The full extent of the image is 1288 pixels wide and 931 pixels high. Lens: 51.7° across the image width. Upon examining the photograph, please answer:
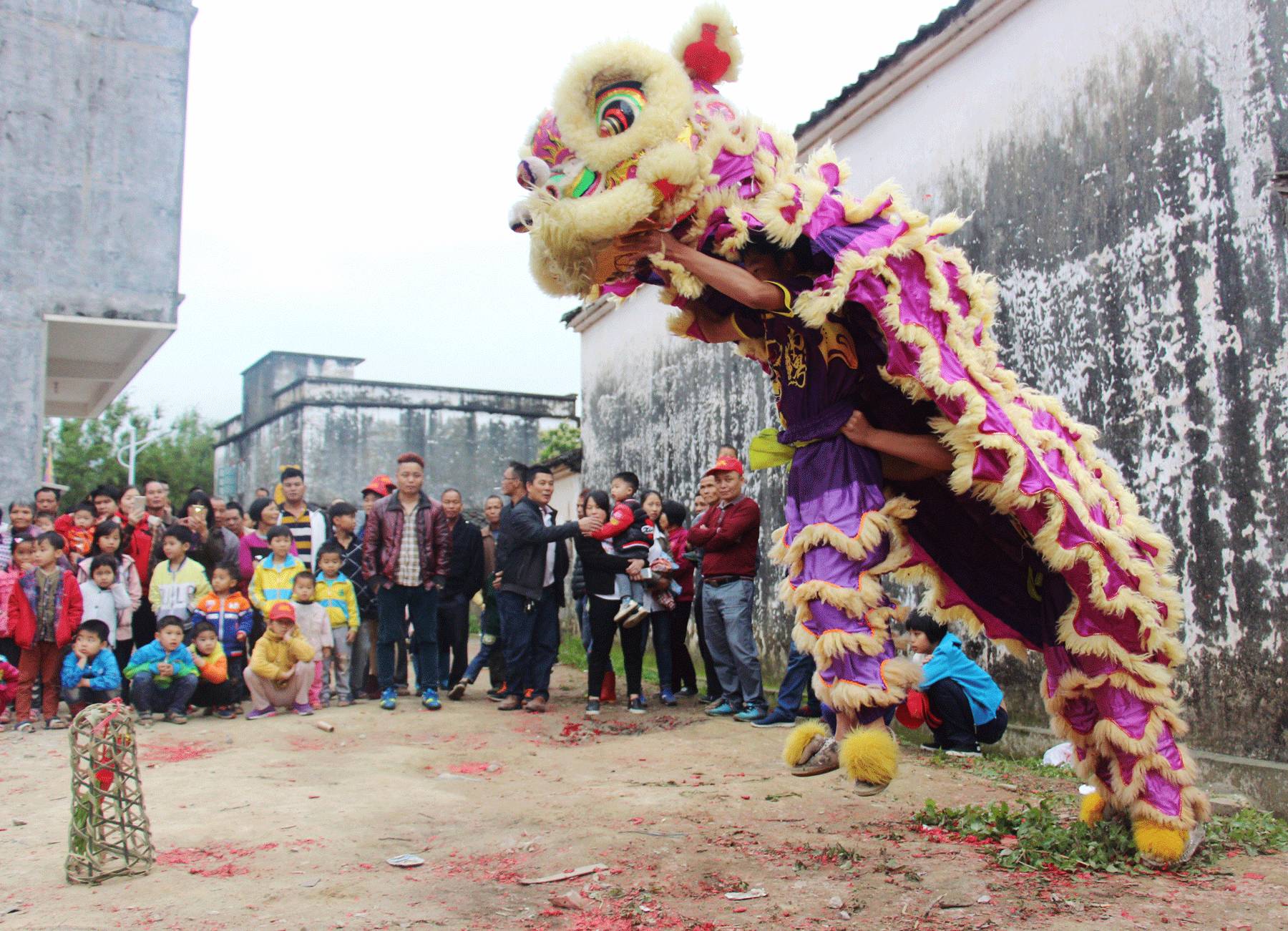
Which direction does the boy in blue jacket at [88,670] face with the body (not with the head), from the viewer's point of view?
toward the camera

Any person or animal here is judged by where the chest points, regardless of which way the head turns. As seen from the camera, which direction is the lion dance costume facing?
to the viewer's left

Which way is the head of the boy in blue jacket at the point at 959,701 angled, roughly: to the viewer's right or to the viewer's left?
to the viewer's left

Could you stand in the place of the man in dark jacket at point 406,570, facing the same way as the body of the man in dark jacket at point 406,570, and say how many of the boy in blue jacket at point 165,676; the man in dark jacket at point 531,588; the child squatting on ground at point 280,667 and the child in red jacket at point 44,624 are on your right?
3

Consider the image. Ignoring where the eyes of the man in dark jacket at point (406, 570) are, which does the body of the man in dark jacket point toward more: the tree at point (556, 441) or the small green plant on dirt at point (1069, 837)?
the small green plant on dirt

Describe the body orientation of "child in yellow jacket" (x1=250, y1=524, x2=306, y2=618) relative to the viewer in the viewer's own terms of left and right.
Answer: facing the viewer

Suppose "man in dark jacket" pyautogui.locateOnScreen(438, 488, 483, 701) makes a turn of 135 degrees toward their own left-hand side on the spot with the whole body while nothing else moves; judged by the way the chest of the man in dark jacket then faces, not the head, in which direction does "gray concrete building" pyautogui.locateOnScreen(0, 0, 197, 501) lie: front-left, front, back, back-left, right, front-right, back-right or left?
back-left

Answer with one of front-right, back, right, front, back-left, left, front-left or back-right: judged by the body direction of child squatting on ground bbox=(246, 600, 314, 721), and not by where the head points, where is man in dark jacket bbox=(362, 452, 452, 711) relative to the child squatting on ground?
left

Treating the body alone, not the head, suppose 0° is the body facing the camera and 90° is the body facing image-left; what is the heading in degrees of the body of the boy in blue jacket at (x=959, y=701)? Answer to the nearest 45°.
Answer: approximately 90°

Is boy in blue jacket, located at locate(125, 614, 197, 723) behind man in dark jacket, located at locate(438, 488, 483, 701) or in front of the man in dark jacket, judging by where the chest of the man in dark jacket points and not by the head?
in front

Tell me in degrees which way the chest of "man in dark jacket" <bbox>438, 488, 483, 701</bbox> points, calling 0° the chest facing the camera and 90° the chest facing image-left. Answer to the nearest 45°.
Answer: approximately 45°

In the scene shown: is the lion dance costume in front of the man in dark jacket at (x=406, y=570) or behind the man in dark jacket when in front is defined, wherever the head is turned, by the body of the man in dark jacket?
in front

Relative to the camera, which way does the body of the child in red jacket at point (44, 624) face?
toward the camera

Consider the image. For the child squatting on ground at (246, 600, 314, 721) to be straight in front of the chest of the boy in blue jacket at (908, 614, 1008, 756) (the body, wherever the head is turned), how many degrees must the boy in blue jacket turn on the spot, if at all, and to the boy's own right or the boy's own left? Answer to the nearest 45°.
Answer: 0° — they already face them

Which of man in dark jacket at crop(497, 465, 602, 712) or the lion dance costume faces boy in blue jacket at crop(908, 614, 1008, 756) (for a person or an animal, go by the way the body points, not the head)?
the man in dark jacket
